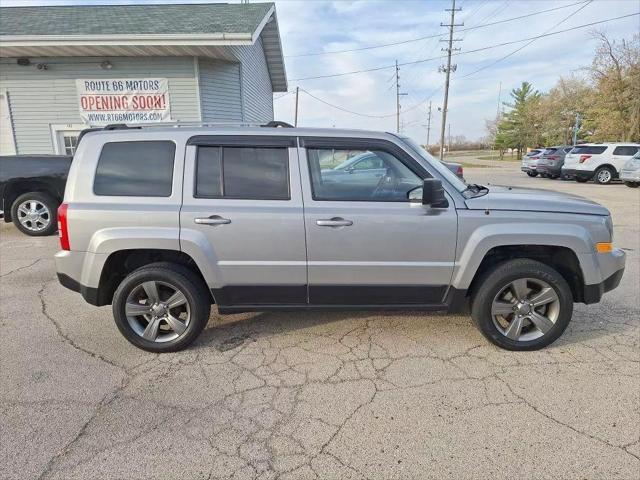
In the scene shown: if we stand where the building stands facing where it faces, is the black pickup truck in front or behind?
in front

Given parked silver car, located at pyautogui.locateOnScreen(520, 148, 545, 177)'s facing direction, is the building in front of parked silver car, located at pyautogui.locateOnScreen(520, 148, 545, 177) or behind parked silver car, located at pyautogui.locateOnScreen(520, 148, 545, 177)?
behind

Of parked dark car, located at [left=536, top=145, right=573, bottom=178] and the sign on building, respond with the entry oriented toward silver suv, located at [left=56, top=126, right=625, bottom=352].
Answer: the sign on building

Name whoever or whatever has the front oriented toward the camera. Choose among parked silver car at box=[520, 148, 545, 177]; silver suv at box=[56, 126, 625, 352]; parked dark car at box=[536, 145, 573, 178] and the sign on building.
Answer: the sign on building

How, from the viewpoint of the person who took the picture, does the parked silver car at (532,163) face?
facing away from the viewer and to the right of the viewer

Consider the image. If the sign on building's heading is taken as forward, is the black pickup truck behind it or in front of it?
in front

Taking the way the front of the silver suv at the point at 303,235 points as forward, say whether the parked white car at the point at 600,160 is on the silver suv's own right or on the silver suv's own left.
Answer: on the silver suv's own left

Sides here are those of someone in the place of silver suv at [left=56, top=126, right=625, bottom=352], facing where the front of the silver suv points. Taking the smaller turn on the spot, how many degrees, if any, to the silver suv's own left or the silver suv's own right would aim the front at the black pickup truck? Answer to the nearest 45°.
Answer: approximately 135° to the silver suv's own left

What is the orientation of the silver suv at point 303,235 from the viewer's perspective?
to the viewer's right

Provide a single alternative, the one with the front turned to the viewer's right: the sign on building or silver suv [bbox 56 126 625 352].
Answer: the silver suv
